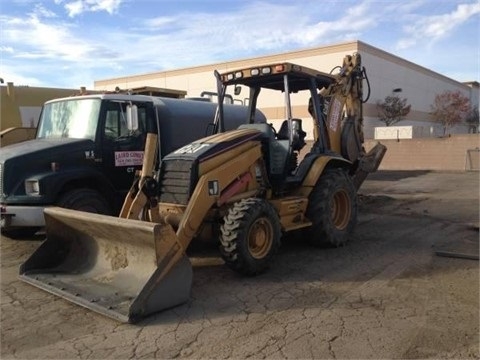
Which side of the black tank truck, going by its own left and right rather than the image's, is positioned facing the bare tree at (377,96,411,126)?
back

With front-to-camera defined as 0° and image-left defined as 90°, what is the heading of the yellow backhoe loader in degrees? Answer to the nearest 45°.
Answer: approximately 45°

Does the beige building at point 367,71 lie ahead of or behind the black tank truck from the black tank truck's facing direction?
behind

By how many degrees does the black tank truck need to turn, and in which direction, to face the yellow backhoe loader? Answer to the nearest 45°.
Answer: approximately 90° to its left

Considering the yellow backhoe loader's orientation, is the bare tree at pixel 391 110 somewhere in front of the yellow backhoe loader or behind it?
behind

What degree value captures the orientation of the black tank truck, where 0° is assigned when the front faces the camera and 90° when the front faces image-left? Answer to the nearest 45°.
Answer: approximately 45°

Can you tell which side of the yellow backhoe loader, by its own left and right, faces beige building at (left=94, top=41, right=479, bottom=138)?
back

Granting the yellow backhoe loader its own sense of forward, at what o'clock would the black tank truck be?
The black tank truck is roughly at 3 o'clock from the yellow backhoe loader.

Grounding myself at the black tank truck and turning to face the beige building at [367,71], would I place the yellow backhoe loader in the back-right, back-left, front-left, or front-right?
back-right
